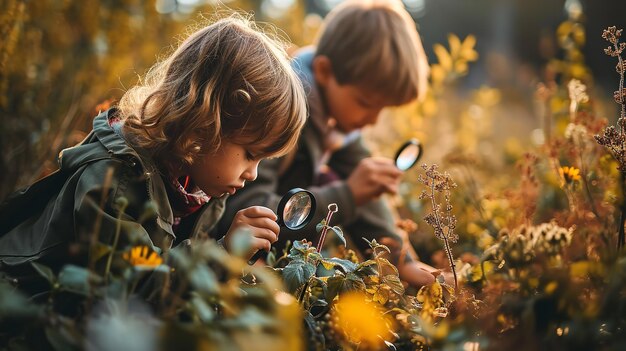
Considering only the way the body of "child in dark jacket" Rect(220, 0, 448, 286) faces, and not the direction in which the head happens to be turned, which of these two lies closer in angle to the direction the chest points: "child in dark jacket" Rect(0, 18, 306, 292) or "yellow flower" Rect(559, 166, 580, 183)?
the yellow flower

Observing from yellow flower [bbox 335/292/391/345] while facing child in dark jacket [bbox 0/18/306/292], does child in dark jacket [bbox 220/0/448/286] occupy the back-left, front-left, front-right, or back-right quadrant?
front-right

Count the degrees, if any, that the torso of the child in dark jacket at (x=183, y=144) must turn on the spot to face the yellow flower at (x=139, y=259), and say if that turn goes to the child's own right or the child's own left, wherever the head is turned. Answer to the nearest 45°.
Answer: approximately 90° to the child's own right

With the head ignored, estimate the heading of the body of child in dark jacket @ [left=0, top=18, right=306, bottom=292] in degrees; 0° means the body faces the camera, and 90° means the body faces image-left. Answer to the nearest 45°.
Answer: approximately 270°

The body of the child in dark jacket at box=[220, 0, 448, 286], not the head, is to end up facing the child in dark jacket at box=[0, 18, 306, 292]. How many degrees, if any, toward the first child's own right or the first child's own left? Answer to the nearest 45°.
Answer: approximately 45° to the first child's own right

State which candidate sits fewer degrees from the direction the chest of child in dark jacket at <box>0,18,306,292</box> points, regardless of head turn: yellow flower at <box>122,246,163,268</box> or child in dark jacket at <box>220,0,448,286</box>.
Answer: the child in dark jacket

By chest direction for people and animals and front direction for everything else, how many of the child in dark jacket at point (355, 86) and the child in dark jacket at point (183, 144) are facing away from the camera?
0

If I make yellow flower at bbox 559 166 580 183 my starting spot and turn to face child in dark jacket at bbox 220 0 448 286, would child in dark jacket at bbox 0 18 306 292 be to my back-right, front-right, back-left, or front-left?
front-left
